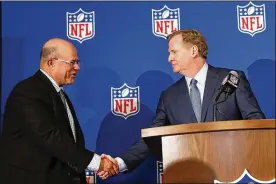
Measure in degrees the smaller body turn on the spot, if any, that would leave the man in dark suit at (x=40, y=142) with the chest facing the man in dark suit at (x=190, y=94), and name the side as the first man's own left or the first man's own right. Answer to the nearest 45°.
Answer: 0° — they already face them

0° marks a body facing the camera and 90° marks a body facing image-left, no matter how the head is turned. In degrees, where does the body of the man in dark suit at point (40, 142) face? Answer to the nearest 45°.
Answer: approximately 270°

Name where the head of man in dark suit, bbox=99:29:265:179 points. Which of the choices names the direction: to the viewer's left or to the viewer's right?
to the viewer's left
